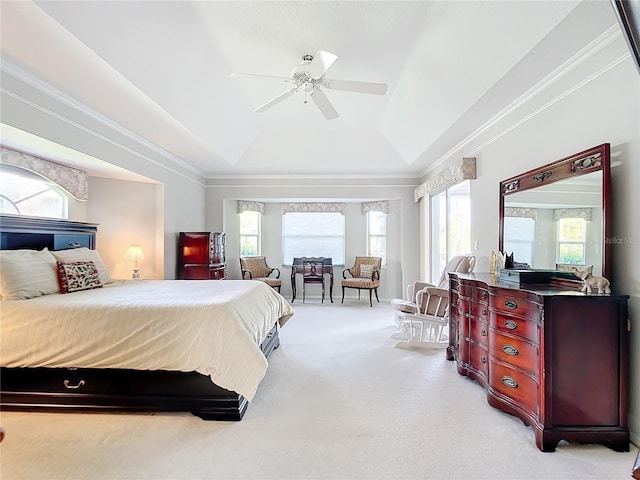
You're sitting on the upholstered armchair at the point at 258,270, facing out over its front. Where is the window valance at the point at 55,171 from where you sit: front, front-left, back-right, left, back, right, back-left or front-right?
right

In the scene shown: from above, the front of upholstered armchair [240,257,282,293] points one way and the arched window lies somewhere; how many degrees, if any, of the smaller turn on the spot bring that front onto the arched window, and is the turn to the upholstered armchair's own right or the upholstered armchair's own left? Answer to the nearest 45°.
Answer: approximately 90° to the upholstered armchair's own right

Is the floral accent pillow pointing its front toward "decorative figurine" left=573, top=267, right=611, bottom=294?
yes

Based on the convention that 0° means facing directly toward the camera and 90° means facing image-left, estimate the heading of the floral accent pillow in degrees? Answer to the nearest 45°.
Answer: approximately 315°

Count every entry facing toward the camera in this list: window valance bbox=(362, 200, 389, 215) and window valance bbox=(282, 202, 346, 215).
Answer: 2

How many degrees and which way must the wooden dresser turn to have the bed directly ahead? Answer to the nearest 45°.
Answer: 0° — it already faces it

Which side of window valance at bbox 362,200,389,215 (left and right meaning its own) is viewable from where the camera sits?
front

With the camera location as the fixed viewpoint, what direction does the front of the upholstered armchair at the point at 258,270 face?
facing the viewer and to the right of the viewer

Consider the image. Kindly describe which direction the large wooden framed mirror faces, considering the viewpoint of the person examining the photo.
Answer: facing the viewer and to the left of the viewer

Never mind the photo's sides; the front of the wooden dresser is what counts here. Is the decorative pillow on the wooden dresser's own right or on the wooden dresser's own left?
on the wooden dresser's own right

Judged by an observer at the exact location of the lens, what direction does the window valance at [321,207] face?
facing the viewer

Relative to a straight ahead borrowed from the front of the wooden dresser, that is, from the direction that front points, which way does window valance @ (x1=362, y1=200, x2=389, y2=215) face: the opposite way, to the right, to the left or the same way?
to the left

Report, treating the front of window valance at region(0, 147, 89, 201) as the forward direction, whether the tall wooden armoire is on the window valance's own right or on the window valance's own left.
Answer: on the window valance's own left
